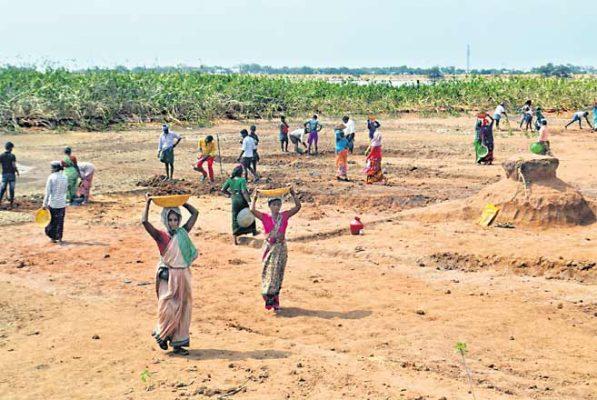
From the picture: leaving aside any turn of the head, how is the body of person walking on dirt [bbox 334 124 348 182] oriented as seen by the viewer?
away from the camera

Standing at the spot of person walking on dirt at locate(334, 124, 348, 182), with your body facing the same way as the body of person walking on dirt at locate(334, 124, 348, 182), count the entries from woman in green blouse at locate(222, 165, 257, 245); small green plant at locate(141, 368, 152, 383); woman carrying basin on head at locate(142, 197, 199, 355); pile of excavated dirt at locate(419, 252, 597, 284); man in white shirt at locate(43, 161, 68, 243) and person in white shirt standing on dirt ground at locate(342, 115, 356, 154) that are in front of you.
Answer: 1

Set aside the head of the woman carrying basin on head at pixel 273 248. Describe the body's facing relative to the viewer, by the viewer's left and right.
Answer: facing the viewer

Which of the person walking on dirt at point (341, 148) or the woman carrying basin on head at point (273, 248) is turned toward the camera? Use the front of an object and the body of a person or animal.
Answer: the woman carrying basin on head

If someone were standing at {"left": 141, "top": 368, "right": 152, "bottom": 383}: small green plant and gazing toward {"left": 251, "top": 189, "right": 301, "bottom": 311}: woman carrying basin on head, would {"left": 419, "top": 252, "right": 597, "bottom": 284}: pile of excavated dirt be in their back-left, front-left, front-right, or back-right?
front-right

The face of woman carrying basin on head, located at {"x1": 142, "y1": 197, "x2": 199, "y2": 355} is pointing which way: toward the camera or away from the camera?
toward the camera

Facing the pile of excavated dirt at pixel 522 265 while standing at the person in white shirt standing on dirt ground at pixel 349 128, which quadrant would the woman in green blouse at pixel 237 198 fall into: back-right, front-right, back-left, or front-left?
front-right

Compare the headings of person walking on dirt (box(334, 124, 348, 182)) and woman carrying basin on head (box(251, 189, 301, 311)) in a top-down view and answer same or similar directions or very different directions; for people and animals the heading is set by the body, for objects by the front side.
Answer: very different directions
